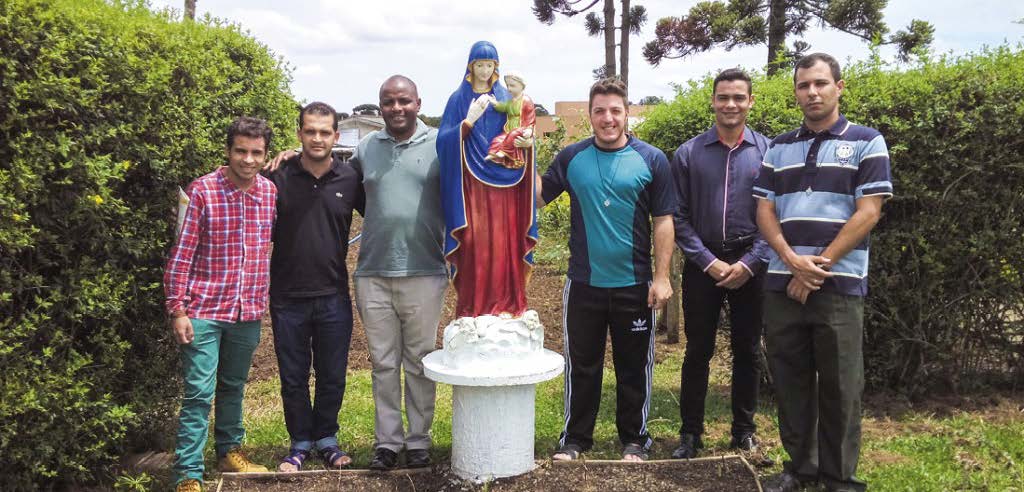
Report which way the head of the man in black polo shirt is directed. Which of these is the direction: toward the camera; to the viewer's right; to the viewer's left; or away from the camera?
toward the camera

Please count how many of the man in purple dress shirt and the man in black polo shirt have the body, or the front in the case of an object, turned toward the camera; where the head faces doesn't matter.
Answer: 2

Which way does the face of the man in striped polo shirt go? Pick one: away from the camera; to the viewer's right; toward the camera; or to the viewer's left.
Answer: toward the camera

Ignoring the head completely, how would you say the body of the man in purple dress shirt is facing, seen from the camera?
toward the camera

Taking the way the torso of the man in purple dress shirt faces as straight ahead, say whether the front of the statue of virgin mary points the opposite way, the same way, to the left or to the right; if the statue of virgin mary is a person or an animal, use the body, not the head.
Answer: the same way

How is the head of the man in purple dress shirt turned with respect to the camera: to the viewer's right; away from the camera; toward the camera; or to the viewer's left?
toward the camera

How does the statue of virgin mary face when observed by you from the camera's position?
facing the viewer

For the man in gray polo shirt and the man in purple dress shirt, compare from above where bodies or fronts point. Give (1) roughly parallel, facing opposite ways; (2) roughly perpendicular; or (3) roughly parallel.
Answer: roughly parallel

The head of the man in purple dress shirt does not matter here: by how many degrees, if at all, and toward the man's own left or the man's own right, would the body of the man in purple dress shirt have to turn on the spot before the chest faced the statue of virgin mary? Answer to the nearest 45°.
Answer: approximately 45° to the man's own right

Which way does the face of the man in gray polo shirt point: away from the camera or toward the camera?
toward the camera

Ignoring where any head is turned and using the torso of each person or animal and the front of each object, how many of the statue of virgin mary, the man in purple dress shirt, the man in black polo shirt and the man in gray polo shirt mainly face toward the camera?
4
